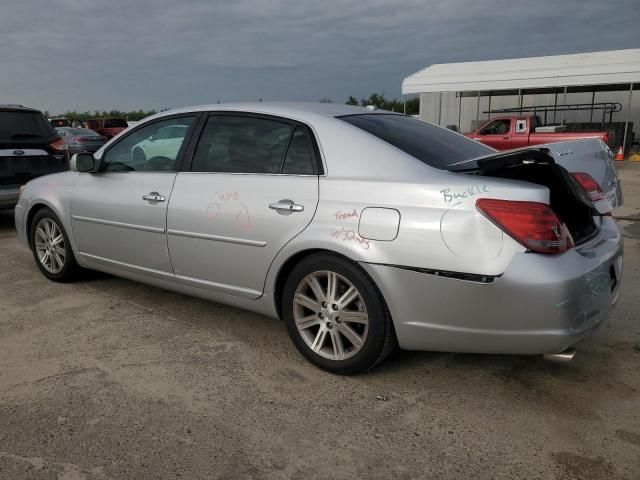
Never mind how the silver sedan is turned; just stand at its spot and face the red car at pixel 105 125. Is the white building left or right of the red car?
right

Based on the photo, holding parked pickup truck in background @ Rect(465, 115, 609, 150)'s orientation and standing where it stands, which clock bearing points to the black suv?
The black suv is roughly at 10 o'clock from the parked pickup truck in background.

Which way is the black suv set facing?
away from the camera

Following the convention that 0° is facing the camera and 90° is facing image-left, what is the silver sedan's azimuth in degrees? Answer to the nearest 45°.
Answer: approximately 135°

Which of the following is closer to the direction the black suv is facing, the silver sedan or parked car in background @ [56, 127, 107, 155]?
the parked car in background

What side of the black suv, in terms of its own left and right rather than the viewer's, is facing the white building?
right

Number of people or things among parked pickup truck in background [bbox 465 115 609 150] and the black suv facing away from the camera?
1

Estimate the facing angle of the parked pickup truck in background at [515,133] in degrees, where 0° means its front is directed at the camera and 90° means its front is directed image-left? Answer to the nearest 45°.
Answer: approximately 90°

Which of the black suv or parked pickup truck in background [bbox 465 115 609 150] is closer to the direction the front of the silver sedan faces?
the black suv

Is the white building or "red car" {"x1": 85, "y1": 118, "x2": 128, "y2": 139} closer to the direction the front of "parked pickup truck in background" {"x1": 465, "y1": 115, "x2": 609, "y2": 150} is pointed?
the red car

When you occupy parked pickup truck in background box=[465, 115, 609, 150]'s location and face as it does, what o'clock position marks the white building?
The white building is roughly at 3 o'clock from the parked pickup truck in background.

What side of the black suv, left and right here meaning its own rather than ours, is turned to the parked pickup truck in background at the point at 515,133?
right

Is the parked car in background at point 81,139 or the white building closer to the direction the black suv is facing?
the parked car in background

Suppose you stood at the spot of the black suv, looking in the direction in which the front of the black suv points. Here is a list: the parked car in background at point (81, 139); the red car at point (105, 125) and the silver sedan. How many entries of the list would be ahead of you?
2

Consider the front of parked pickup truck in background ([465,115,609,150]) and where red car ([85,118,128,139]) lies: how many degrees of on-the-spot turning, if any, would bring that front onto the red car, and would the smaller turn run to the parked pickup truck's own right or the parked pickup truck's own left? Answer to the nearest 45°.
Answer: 0° — it already faces it
